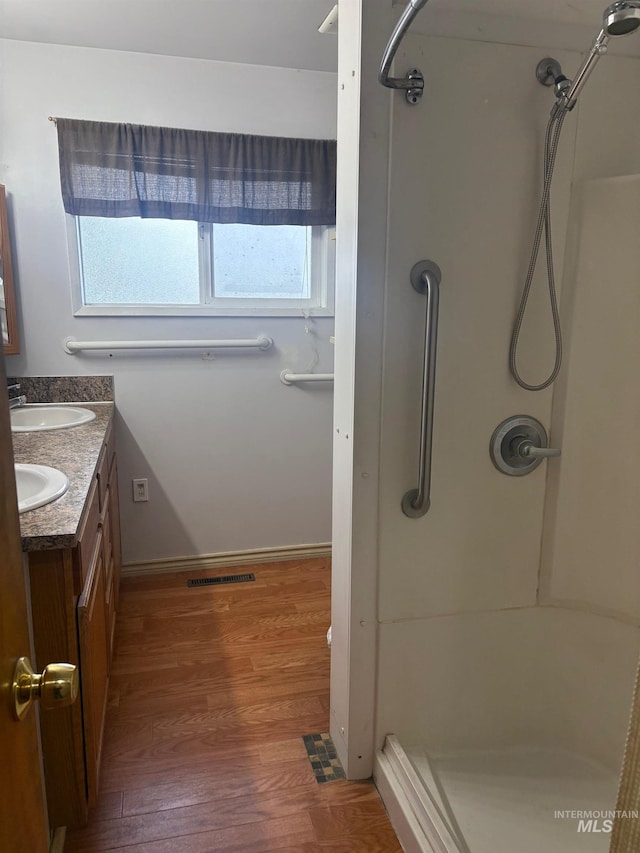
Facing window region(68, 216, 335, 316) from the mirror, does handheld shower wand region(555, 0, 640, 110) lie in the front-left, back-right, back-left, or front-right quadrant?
front-right

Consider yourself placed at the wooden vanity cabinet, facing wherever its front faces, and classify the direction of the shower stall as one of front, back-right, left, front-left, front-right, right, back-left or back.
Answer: front

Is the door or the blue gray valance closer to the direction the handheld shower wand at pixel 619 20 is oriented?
the door

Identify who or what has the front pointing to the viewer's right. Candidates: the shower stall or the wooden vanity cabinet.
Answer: the wooden vanity cabinet

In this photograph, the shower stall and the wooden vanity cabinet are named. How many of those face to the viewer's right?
1

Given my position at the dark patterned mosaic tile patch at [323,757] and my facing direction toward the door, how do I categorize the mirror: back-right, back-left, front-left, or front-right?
back-right

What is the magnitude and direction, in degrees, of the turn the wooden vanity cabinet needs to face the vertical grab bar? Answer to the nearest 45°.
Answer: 0° — it already faces it

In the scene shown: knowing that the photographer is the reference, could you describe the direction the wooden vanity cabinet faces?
facing to the right of the viewer

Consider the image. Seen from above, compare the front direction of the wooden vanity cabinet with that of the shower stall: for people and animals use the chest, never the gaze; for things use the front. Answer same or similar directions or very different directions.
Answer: very different directions

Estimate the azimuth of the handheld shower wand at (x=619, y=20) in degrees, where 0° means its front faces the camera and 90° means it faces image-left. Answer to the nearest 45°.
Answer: approximately 315°
